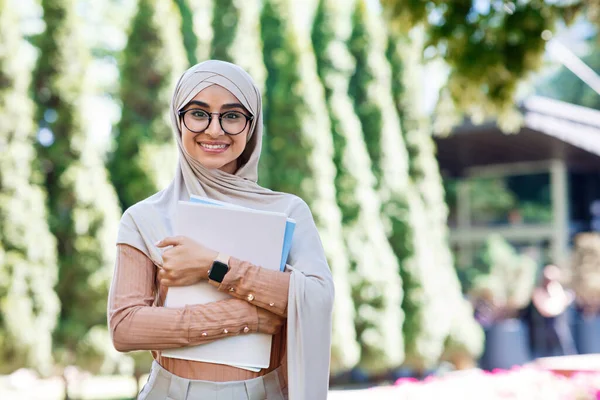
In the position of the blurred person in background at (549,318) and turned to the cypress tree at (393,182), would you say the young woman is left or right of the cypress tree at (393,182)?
left

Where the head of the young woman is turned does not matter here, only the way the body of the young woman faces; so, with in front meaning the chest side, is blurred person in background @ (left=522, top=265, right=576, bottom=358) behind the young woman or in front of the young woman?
behind

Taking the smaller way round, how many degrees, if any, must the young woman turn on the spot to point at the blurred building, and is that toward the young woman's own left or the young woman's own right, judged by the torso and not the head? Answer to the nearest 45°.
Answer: approximately 135° to the young woman's own left

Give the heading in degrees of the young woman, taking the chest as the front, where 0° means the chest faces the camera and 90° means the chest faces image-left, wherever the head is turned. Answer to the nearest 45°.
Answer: approximately 0°

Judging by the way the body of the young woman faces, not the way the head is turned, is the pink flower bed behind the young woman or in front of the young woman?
behind

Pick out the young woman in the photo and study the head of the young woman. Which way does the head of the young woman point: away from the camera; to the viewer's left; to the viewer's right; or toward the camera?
toward the camera

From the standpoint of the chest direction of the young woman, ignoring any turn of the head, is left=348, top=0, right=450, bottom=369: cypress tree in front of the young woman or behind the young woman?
behind
